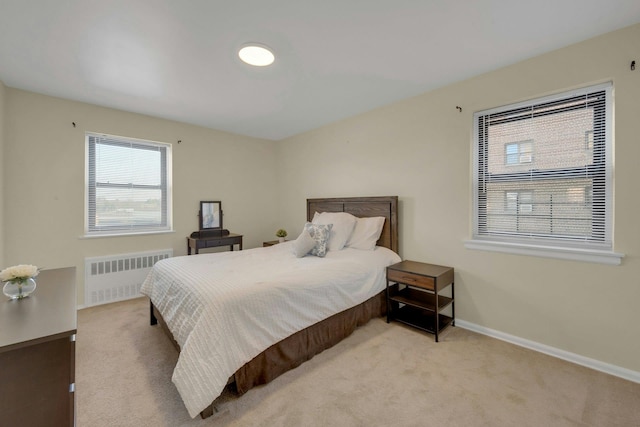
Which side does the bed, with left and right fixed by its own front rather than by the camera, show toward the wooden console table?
right

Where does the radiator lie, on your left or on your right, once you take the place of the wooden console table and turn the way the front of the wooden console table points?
on your right

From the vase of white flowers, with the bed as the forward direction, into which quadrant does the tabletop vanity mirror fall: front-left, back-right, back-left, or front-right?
front-left

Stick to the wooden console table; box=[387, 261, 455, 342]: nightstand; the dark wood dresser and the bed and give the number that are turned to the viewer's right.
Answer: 1

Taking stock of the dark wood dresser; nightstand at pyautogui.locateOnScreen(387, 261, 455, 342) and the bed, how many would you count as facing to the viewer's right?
1

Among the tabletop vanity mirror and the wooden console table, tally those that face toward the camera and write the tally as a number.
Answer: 2

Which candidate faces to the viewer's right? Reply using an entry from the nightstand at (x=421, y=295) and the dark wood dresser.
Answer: the dark wood dresser

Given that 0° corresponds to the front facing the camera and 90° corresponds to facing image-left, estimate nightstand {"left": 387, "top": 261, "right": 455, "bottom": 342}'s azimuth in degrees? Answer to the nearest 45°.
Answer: approximately 45°

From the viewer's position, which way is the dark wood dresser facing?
facing to the right of the viewer

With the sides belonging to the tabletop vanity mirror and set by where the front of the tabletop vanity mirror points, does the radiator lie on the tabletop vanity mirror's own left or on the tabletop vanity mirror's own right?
on the tabletop vanity mirror's own right

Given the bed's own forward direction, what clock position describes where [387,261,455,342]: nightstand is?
The nightstand is roughly at 7 o'clock from the bed.

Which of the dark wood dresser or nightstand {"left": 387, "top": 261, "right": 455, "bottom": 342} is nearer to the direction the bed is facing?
the dark wood dresser

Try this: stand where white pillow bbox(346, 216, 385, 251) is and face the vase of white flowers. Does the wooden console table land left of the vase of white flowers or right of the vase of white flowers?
right

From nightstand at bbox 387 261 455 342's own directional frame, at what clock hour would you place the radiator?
The radiator is roughly at 1 o'clock from the nightstand.

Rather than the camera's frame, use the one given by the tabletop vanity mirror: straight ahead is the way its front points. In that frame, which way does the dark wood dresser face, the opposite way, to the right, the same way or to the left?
to the left

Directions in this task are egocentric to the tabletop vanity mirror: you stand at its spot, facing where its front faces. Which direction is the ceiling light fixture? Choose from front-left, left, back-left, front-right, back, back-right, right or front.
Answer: front

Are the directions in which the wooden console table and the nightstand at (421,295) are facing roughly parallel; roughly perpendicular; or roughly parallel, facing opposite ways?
roughly perpendicular

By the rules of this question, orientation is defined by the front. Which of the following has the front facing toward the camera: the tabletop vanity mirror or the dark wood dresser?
the tabletop vanity mirror

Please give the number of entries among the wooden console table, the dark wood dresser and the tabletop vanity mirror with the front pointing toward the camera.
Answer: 2

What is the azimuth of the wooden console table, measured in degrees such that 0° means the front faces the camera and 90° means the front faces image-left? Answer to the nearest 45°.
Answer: approximately 0°
